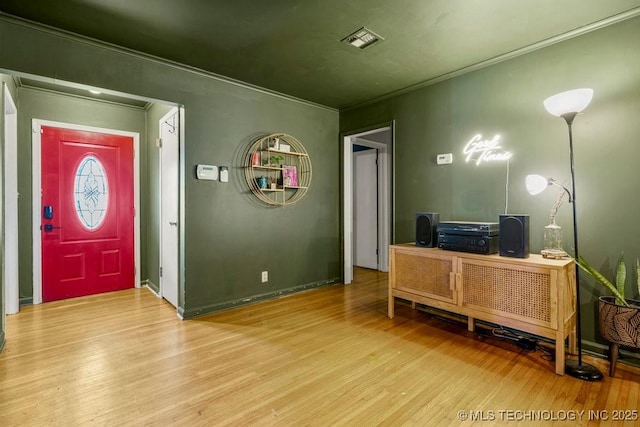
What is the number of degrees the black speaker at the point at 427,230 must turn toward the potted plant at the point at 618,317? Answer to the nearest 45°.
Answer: approximately 90° to its left

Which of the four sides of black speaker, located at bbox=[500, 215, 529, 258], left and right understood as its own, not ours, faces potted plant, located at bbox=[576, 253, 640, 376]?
left

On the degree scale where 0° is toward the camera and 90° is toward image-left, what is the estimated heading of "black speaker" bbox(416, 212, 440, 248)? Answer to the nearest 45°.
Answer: approximately 45°

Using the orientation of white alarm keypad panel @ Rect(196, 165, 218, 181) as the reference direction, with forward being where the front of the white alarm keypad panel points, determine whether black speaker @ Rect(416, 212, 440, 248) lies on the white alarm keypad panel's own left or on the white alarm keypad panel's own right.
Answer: on the white alarm keypad panel's own left

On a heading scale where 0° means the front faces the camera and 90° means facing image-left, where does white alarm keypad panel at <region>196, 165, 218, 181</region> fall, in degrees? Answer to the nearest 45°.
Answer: approximately 0°

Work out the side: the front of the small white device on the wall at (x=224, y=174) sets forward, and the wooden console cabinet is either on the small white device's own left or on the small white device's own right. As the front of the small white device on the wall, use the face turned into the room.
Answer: on the small white device's own left

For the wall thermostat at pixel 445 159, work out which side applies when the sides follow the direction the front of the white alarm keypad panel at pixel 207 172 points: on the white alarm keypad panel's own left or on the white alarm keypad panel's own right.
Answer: on the white alarm keypad panel's own left

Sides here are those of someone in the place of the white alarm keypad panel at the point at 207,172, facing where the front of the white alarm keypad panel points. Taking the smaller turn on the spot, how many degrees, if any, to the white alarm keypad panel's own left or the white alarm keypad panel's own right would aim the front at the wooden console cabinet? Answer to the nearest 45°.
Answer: approximately 45° to the white alarm keypad panel's own left
